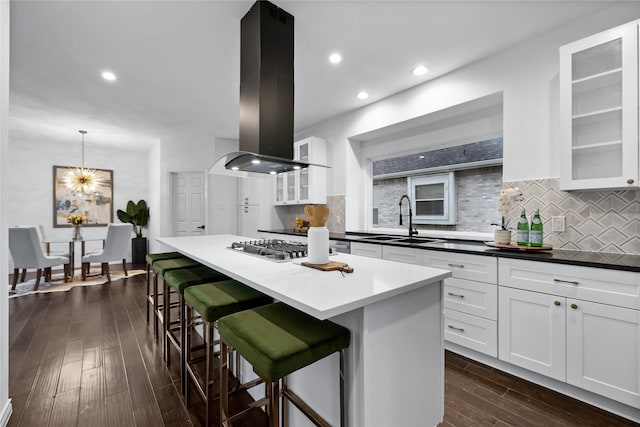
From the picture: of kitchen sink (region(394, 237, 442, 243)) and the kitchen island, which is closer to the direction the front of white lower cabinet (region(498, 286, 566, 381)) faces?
the kitchen island

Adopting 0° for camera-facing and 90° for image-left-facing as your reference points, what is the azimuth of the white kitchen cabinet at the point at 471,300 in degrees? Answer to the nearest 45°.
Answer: approximately 45°

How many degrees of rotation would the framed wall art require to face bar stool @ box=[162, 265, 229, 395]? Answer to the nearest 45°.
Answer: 0° — it already faces it

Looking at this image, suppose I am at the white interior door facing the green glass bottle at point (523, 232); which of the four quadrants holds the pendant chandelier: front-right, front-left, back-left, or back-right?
back-right

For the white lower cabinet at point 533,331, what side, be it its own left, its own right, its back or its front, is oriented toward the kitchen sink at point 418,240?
right

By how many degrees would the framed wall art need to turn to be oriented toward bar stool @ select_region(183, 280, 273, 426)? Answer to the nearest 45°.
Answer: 0° — it already faces it
